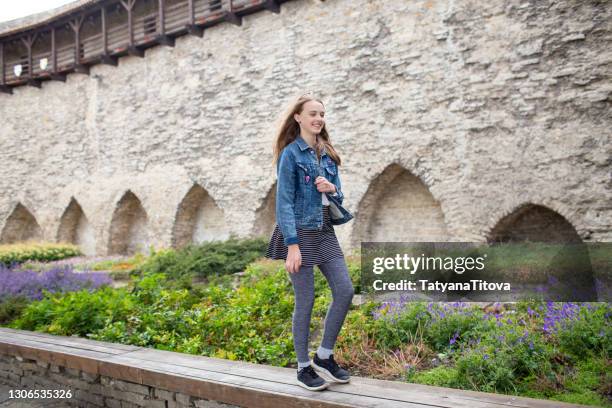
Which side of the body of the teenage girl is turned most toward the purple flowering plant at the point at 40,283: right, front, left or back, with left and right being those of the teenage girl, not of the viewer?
back

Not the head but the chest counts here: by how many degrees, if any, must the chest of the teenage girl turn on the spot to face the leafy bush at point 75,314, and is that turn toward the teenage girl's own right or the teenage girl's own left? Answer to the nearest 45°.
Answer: approximately 180°

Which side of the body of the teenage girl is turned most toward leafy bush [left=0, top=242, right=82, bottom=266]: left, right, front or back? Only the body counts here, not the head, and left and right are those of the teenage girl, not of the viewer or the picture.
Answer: back

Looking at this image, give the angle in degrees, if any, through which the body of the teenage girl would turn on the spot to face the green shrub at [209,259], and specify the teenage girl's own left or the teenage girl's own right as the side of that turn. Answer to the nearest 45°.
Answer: approximately 135° to the teenage girl's own left

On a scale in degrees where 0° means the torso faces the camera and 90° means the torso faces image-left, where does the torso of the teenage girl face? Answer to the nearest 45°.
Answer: approximately 315°
